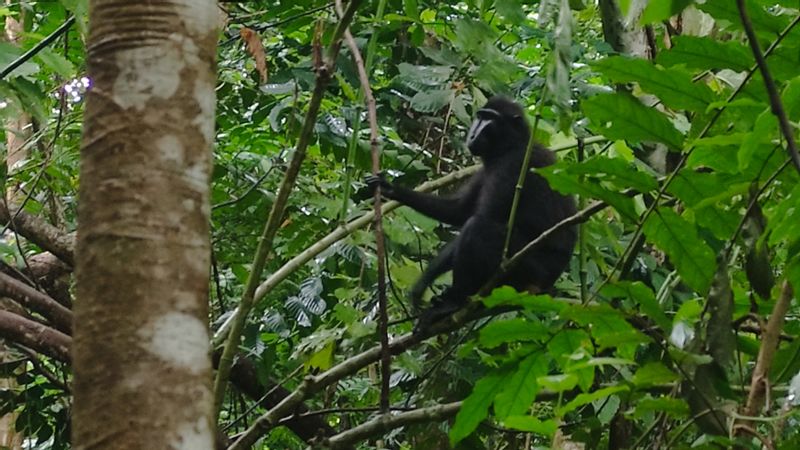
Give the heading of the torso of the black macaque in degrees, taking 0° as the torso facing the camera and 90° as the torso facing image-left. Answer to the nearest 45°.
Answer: approximately 90°

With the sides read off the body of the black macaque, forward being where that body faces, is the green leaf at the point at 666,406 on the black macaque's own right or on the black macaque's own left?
on the black macaque's own left

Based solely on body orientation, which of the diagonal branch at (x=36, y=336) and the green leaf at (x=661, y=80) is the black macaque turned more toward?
the diagonal branch

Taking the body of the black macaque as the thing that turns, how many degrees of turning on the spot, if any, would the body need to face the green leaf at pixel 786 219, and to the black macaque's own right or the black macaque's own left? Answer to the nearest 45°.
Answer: approximately 90° to the black macaque's own left

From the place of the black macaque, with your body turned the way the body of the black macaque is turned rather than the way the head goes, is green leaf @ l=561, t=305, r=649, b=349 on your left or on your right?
on your left
